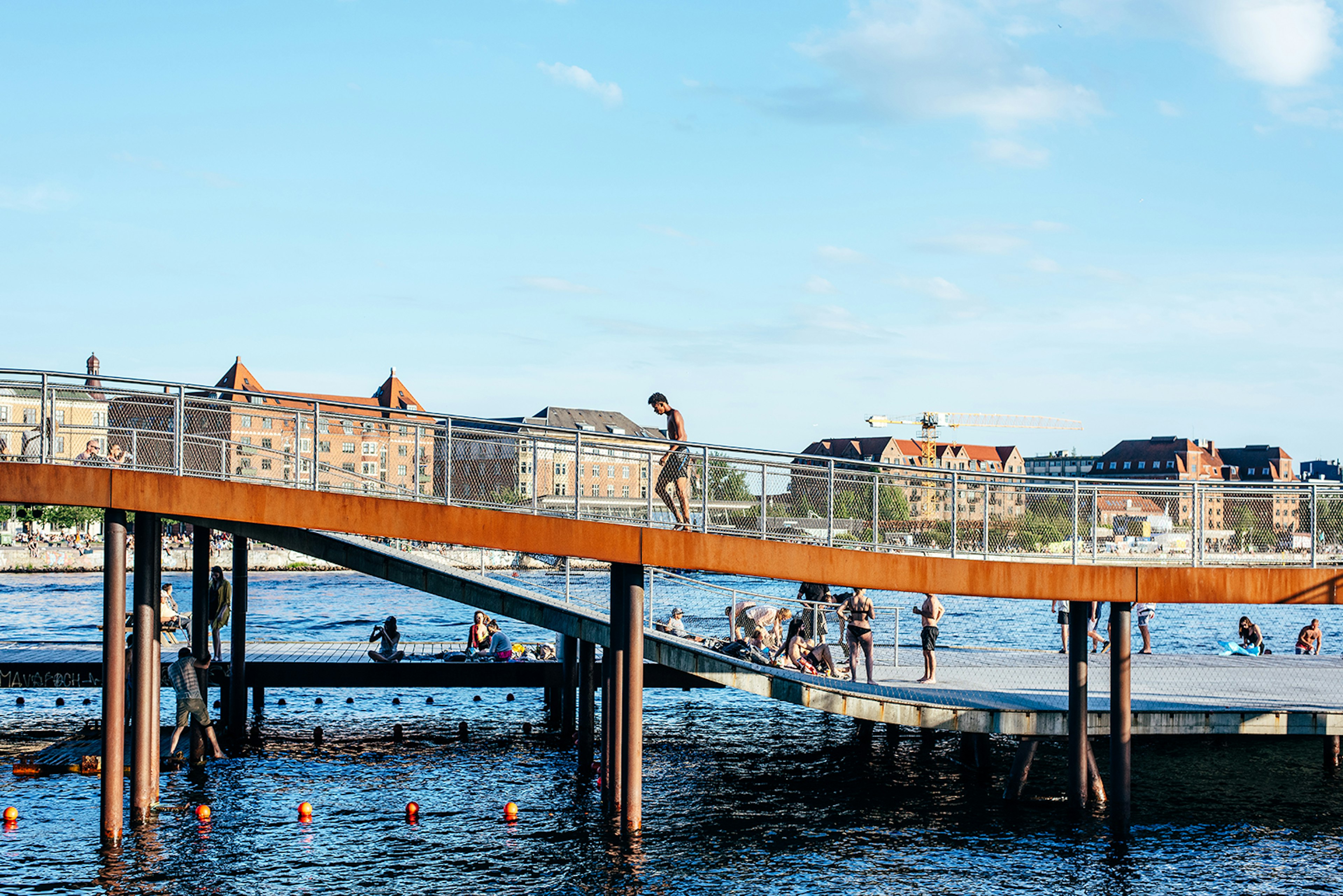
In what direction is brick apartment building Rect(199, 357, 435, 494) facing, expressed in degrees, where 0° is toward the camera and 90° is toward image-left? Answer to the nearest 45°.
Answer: approximately 0°

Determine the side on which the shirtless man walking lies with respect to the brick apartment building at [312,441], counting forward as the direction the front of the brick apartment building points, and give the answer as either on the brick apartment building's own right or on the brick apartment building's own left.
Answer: on the brick apartment building's own left

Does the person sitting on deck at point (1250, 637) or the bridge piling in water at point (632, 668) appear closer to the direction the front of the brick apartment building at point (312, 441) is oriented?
the bridge piling in water

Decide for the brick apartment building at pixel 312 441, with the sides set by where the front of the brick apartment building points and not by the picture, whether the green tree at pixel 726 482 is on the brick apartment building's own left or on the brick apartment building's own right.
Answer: on the brick apartment building's own left

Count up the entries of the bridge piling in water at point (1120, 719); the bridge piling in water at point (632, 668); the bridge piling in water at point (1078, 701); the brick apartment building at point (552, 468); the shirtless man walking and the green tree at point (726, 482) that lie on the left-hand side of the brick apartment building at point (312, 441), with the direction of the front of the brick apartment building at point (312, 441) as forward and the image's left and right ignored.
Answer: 6
